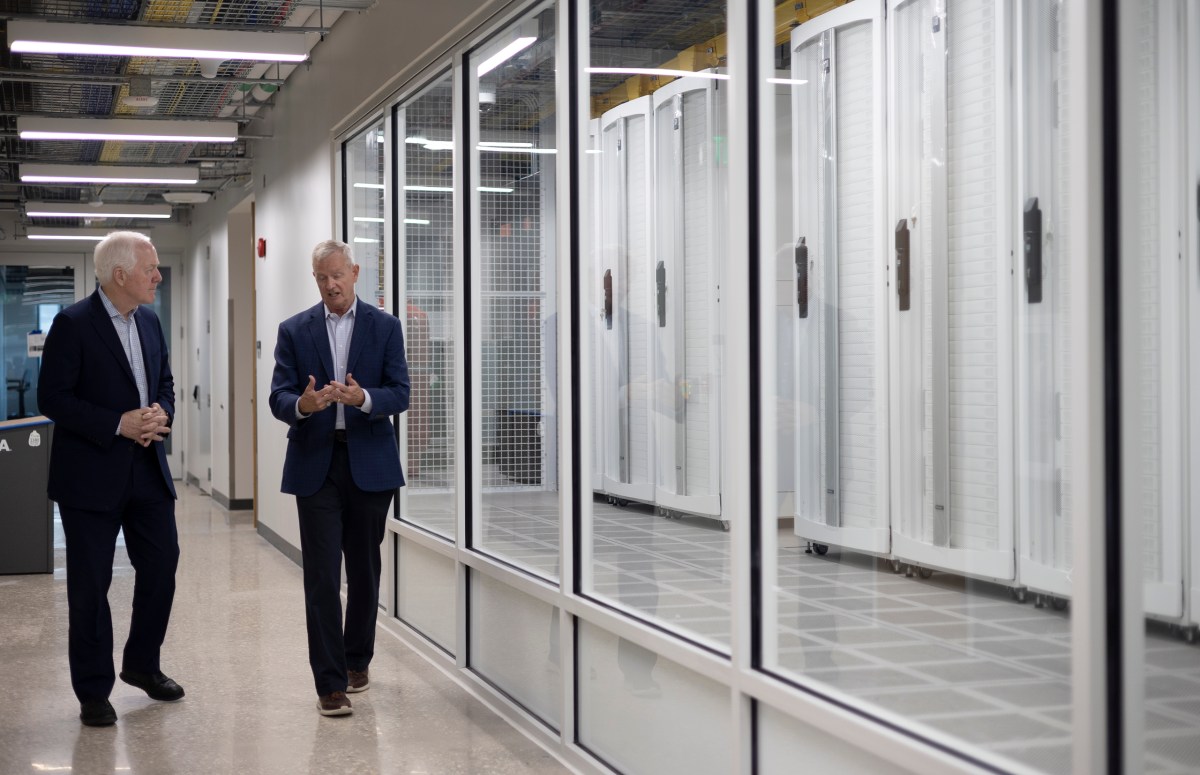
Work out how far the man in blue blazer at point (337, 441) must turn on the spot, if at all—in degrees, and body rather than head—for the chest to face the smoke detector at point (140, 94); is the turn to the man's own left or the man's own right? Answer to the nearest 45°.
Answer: approximately 180°

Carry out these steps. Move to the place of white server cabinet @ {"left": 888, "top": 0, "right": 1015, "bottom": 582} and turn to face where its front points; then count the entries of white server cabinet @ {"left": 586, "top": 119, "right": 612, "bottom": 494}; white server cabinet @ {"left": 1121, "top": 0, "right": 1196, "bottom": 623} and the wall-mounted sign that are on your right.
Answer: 2

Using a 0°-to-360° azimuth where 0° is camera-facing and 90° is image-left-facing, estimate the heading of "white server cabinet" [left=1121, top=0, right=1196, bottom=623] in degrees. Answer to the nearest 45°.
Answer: approximately 45°

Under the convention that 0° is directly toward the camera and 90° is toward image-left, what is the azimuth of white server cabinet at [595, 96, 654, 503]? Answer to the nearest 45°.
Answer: approximately 45°

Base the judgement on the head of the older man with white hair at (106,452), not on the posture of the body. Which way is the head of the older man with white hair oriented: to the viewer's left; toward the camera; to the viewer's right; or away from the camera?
to the viewer's right
